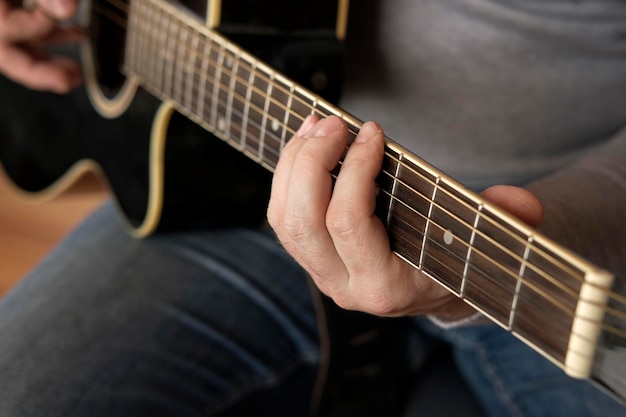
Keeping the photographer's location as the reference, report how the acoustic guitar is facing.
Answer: facing the viewer and to the left of the viewer
